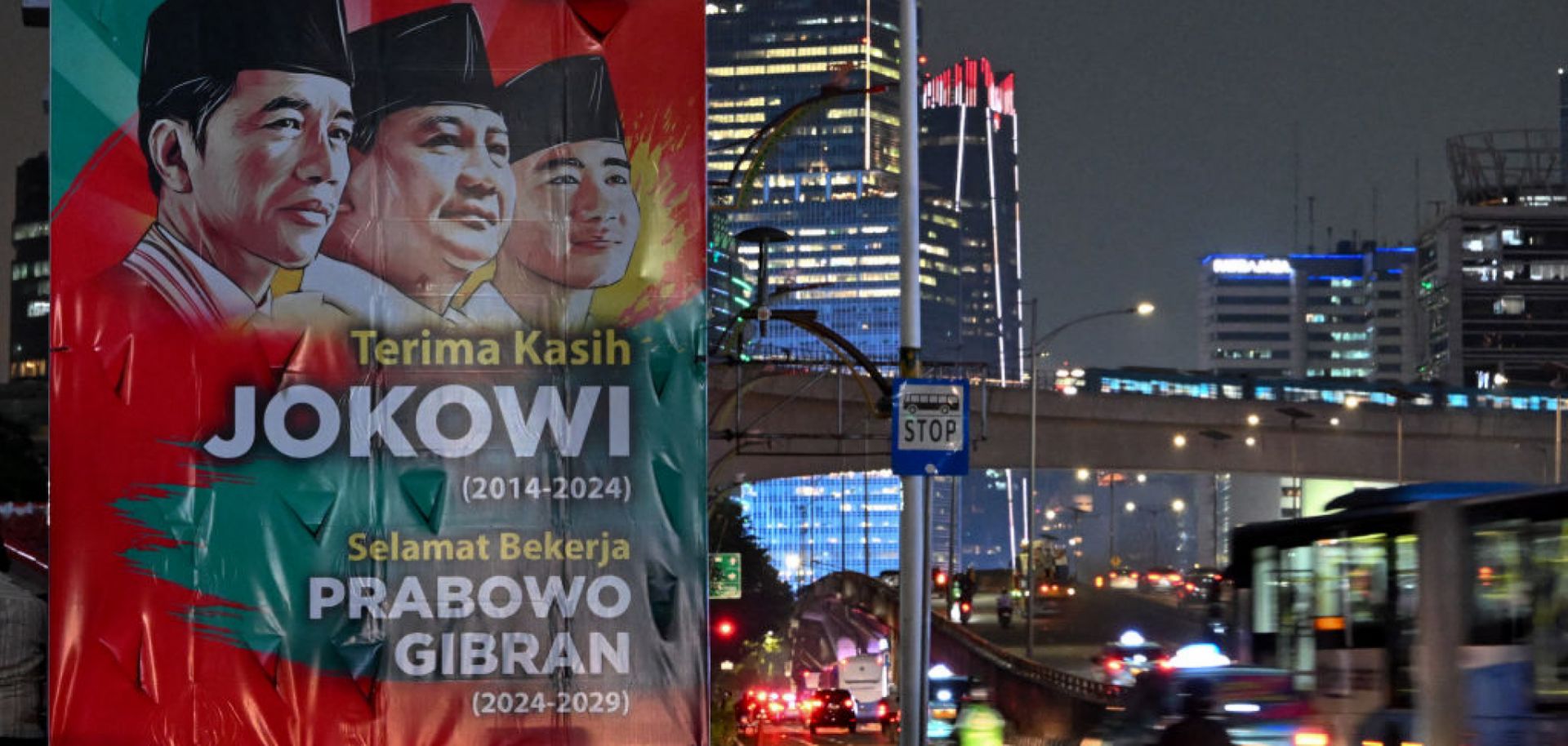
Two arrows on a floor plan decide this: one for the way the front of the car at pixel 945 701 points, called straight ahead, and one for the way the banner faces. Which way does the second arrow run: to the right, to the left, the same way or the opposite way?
the opposite way

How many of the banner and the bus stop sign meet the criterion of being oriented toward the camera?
2

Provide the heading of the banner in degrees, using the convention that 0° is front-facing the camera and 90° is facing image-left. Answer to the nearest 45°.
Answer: approximately 0°

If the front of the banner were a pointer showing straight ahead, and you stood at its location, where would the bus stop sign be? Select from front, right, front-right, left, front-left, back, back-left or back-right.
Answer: back-left

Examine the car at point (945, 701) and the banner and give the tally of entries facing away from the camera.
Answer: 1

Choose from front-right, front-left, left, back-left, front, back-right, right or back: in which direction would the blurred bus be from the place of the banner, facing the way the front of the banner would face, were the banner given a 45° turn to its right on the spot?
back

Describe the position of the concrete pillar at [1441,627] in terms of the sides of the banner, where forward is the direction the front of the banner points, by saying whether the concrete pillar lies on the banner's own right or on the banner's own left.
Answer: on the banner's own left

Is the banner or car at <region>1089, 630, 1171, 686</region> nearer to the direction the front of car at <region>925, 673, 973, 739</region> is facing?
the car

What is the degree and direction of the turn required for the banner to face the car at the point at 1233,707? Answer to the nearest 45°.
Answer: approximately 135° to its left

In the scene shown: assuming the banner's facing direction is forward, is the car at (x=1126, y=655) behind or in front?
behind

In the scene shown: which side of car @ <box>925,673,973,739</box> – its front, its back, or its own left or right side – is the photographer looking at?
back
